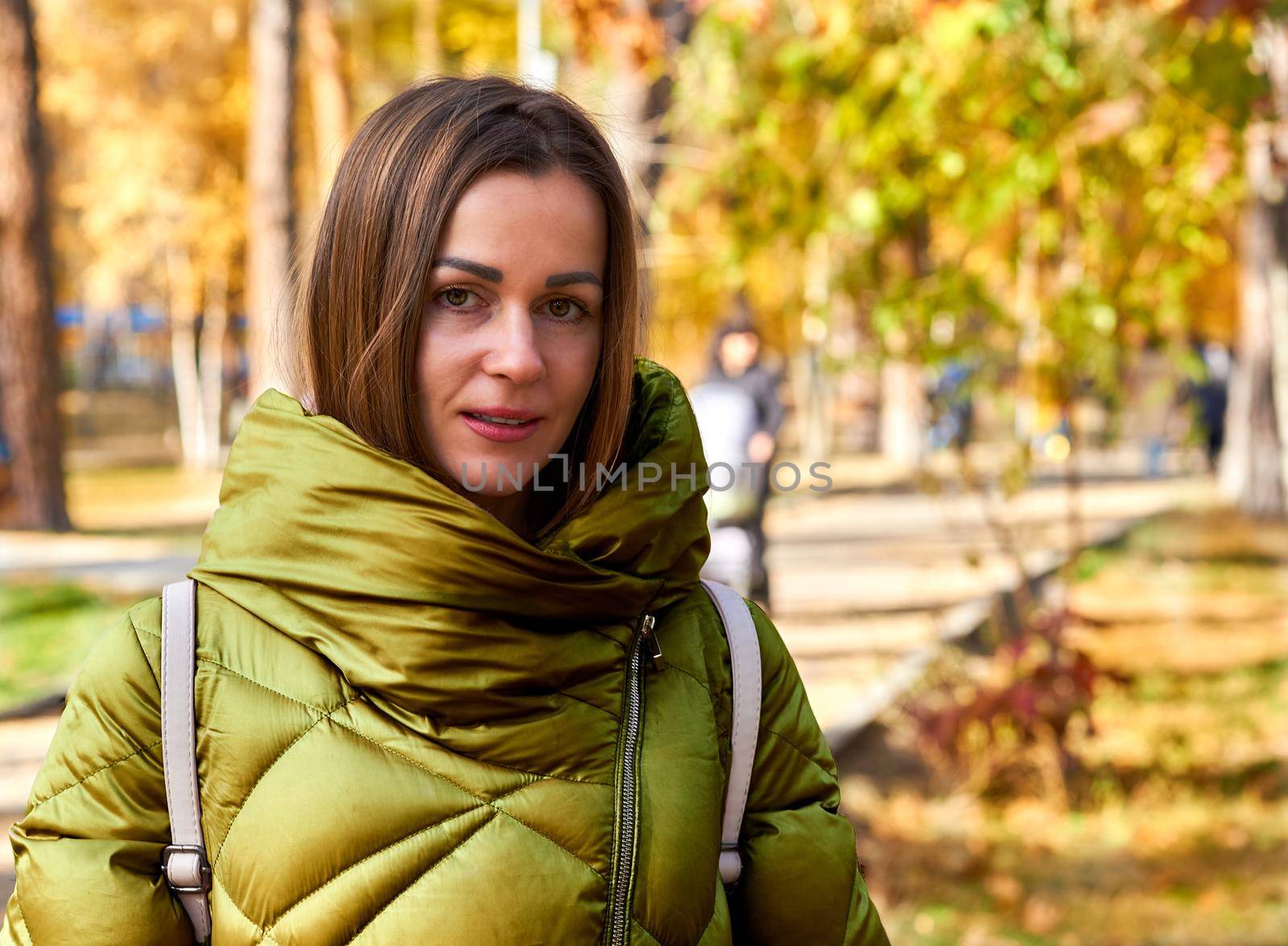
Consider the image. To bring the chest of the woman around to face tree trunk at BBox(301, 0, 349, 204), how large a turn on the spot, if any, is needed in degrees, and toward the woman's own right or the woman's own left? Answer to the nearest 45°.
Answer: approximately 180°

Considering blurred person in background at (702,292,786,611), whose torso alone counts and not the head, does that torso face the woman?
yes

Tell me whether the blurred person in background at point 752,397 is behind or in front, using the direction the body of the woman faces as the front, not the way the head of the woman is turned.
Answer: behind

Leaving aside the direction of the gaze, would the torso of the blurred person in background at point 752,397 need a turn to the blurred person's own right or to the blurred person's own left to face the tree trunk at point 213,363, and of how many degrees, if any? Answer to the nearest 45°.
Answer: approximately 135° to the blurred person's own right

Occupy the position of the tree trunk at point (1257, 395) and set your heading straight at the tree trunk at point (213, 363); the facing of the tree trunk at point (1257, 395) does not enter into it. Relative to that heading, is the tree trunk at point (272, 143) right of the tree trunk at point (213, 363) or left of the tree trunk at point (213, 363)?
left

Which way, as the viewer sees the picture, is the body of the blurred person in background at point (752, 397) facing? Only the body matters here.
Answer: toward the camera

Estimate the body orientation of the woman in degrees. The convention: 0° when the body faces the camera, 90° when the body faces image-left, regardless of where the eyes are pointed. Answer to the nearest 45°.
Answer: approximately 0°

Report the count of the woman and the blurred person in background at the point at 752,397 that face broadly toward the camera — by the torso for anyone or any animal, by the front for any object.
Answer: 2
